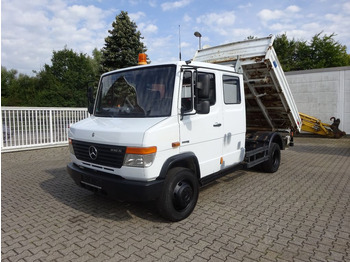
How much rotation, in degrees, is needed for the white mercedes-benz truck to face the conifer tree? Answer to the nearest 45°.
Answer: approximately 135° to its right

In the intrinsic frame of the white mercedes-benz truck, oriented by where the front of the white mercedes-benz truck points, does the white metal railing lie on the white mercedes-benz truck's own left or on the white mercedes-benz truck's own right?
on the white mercedes-benz truck's own right

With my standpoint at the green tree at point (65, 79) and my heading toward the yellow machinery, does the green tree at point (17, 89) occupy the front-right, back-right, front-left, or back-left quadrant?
back-right

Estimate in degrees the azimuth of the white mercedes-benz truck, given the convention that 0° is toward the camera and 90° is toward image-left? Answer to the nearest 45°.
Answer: approximately 45°

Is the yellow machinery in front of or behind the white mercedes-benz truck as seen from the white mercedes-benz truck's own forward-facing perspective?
behind

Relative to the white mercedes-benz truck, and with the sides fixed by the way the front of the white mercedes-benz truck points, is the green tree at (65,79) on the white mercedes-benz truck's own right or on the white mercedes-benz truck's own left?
on the white mercedes-benz truck's own right

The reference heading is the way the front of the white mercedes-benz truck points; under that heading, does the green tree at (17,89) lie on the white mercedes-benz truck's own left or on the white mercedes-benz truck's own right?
on the white mercedes-benz truck's own right
